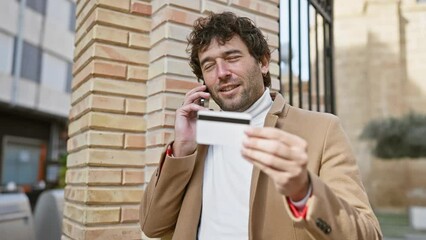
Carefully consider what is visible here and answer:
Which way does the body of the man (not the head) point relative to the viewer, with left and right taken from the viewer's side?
facing the viewer and to the left of the viewer

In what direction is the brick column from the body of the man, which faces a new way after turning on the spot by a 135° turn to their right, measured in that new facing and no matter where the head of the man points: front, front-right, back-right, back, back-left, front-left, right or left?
front-left
